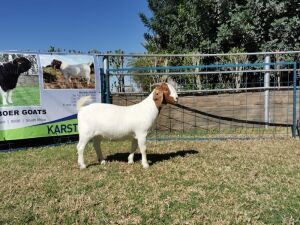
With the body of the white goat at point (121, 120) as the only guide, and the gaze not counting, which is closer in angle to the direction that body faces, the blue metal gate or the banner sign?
the blue metal gate

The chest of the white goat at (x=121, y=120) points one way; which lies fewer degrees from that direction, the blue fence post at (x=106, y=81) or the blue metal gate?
the blue metal gate

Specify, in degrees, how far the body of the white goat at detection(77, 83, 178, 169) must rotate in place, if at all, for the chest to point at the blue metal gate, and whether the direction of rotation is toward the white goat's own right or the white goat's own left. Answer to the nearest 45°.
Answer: approximately 45° to the white goat's own left

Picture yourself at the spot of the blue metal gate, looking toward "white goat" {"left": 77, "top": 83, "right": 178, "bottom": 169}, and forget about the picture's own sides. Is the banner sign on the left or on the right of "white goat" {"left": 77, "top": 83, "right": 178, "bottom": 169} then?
right

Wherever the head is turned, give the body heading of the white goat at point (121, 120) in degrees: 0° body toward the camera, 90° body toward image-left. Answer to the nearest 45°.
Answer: approximately 270°

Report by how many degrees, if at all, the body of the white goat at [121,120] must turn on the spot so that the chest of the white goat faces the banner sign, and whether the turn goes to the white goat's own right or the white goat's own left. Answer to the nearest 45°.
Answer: approximately 135° to the white goat's own left

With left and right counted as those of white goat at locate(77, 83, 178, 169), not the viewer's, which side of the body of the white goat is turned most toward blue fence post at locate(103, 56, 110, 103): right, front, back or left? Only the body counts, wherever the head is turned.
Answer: left
